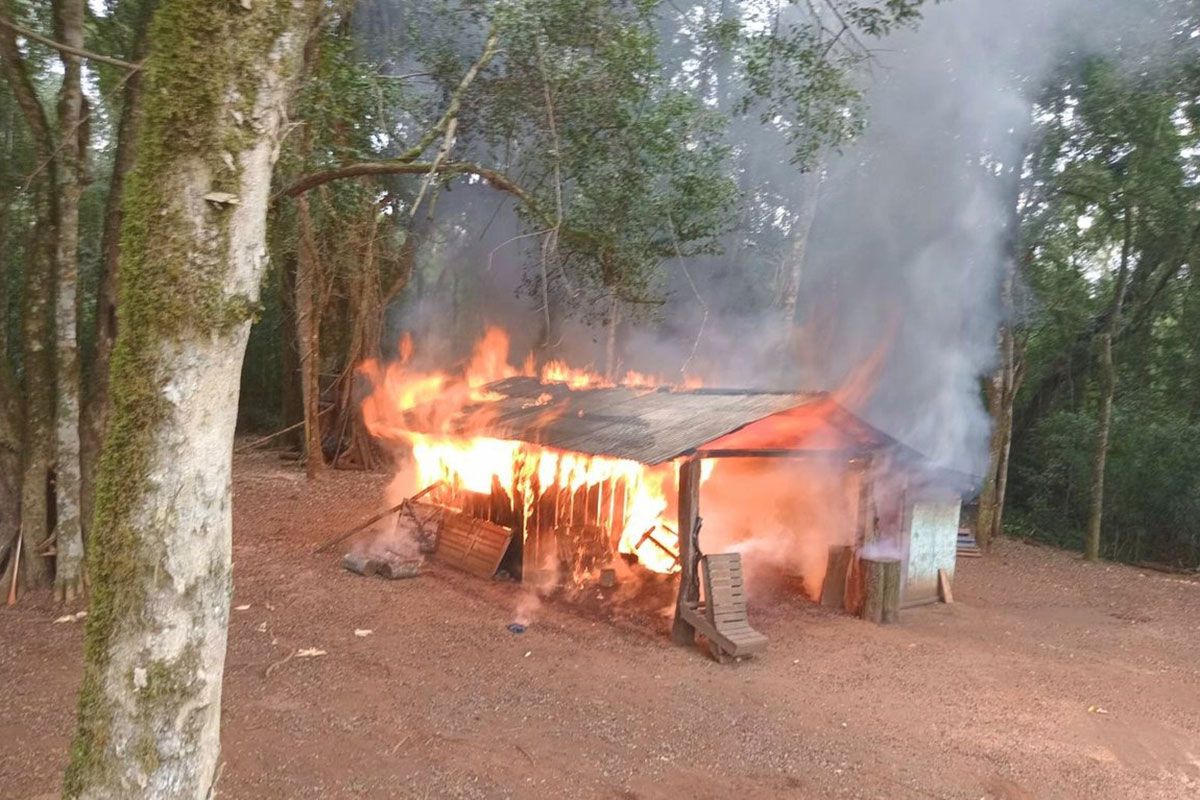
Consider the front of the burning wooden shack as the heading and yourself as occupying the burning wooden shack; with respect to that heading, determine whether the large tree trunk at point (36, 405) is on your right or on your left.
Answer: on your right

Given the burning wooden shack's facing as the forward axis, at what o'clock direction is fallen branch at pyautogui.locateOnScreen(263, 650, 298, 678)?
The fallen branch is roughly at 3 o'clock from the burning wooden shack.

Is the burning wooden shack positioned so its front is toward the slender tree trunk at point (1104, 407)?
no

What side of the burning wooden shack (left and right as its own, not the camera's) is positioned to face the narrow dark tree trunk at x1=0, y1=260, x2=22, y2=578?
right

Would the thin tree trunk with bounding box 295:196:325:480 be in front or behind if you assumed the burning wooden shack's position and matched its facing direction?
behind

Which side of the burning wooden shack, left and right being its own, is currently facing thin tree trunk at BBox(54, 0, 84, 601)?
right

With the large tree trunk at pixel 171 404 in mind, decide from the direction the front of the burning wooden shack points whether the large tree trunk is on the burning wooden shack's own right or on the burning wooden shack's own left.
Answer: on the burning wooden shack's own right

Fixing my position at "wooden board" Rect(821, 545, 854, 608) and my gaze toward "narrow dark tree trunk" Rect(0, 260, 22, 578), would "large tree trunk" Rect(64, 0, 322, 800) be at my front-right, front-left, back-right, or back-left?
front-left

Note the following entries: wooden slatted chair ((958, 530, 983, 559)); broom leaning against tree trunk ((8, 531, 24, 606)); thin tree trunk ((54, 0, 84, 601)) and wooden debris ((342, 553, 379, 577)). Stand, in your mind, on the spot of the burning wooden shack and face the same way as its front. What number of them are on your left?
1

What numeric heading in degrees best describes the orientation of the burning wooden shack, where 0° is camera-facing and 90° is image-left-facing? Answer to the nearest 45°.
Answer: approximately 315°

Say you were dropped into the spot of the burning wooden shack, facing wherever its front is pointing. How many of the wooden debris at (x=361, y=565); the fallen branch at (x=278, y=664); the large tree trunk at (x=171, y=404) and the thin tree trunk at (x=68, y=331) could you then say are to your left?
0

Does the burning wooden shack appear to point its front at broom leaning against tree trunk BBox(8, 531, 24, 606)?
no

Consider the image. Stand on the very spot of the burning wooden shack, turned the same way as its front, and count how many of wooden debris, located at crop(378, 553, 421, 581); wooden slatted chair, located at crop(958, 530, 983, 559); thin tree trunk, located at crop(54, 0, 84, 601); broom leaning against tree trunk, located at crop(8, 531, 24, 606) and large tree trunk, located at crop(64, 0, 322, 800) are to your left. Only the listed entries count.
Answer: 1

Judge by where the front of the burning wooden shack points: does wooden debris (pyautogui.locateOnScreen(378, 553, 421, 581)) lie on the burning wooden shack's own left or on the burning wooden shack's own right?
on the burning wooden shack's own right

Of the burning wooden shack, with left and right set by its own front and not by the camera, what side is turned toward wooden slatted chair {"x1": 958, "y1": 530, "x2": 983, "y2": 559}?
left
